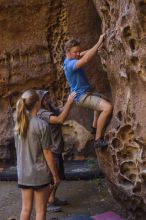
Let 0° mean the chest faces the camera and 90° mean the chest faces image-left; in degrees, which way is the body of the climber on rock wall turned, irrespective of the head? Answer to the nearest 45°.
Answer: approximately 270°
